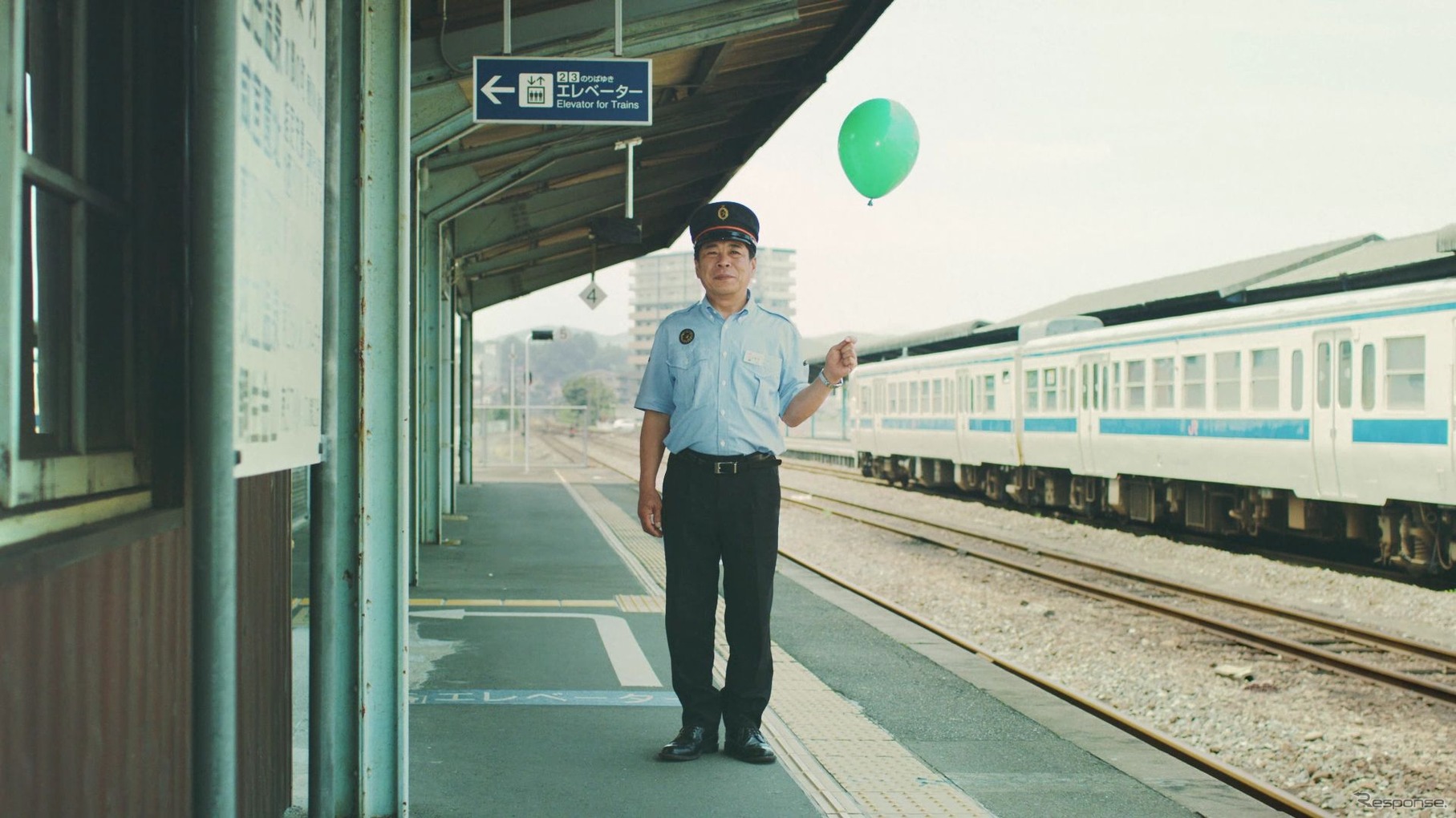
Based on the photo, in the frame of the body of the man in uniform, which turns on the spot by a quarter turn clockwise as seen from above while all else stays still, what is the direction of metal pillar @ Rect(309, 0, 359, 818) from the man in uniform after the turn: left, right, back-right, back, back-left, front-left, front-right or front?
front-left

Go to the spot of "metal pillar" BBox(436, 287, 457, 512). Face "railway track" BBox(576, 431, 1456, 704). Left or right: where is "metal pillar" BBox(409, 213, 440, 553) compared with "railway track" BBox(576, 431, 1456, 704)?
right

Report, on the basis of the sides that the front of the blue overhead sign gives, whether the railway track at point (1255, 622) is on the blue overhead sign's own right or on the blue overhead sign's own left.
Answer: on the blue overhead sign's own left

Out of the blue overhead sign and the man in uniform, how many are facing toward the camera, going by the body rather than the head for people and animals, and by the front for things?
2

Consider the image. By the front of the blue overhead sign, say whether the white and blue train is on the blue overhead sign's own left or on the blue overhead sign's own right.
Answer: on the blue overhead sign's own left

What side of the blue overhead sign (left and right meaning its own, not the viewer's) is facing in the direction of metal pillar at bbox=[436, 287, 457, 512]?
back

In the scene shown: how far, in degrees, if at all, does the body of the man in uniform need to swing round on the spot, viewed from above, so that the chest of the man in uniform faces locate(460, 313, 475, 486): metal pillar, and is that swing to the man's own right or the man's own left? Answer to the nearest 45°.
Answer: approximately 180°

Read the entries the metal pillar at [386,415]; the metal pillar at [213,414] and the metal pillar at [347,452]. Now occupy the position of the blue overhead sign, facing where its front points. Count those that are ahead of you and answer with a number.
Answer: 3

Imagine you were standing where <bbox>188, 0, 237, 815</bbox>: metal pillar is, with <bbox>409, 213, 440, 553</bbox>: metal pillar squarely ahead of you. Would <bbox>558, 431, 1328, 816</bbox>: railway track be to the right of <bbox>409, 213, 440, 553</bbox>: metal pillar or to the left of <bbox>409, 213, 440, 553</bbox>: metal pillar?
right

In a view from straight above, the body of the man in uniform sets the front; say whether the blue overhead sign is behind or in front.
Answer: behind

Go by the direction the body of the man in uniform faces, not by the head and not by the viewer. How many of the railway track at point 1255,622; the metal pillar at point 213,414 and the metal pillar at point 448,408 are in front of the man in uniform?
1

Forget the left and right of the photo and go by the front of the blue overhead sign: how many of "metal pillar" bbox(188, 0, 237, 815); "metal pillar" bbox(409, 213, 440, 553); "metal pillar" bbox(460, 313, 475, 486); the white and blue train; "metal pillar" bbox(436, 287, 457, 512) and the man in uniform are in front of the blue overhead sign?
2
